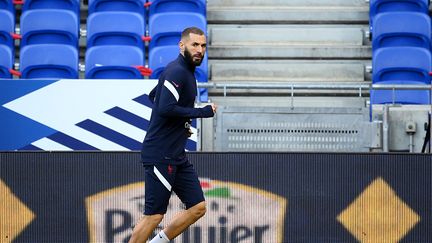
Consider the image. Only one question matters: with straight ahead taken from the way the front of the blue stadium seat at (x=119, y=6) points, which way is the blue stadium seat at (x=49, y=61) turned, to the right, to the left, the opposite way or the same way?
the same way

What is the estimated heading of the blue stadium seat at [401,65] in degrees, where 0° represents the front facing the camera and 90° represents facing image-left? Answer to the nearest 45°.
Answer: approximately 0°

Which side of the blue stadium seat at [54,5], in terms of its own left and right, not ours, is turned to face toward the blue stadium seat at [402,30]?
left

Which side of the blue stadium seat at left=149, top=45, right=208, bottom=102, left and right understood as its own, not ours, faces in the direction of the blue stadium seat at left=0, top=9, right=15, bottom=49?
right

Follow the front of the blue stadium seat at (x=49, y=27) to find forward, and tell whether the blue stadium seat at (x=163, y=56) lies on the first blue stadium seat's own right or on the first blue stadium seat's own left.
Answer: on the first blue stadium seat's own left

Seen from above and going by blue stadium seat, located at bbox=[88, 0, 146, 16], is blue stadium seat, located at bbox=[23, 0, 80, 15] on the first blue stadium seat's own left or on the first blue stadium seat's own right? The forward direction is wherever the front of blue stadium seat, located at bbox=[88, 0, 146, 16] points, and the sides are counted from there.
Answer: on the first blue stadium seat's own right

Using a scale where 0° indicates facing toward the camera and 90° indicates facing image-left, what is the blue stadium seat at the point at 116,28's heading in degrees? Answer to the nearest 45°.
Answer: approximately 0°

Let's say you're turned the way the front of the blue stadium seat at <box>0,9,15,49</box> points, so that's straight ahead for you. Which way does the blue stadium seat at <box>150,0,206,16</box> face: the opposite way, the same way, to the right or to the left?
the same way

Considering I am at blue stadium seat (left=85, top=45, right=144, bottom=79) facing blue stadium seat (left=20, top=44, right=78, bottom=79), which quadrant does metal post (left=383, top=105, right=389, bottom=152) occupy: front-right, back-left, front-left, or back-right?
back-left

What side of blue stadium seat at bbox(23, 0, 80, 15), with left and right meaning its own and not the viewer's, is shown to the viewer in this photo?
front

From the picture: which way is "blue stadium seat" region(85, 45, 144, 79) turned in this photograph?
toward the camera
